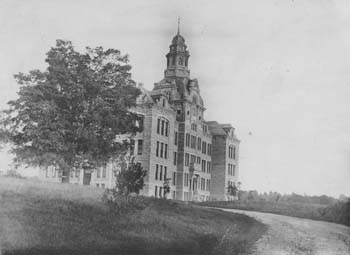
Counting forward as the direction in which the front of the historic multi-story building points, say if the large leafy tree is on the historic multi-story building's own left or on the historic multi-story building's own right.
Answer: on the historic multi-story building's own right

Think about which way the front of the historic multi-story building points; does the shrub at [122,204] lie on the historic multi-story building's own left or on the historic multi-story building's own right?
on the historic multi-story building's own right

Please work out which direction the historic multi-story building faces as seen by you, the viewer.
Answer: facing the viewer and to the right of the viewer

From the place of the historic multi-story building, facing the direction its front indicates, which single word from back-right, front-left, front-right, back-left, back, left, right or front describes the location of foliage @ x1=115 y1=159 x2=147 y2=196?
front-right
